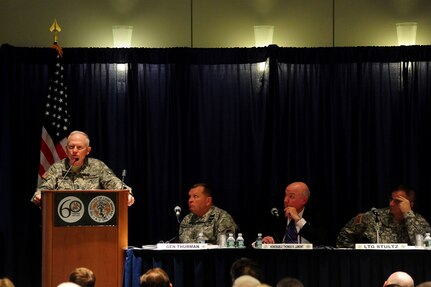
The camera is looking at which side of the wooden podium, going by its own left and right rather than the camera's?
front

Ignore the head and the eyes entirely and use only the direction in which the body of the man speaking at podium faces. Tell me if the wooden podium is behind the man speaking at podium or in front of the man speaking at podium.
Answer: in front

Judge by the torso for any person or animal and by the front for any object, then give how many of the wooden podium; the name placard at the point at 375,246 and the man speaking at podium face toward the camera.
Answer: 3

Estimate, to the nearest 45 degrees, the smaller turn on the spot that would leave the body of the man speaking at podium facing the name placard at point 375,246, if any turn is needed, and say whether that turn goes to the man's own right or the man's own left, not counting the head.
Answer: approximately 45° to the man's own left

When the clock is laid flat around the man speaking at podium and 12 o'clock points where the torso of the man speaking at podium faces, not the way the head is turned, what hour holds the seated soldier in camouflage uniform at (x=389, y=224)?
The seated soldier in camouflage uniform is roughly at 9 o'clock from the man speaking at podium.

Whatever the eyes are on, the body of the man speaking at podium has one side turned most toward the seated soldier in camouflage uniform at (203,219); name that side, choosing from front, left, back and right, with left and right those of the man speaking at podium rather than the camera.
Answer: left

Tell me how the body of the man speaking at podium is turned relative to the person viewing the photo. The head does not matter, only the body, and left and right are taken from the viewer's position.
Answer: facing the viewer

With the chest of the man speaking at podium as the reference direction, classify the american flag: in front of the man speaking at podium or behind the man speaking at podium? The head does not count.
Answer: behind

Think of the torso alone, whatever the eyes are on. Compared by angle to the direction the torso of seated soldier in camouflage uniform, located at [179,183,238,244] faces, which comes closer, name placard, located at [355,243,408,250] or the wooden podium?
the wooden podium

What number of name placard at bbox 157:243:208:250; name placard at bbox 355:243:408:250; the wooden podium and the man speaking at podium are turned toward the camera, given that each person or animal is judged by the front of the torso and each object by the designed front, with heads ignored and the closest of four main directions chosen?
4
